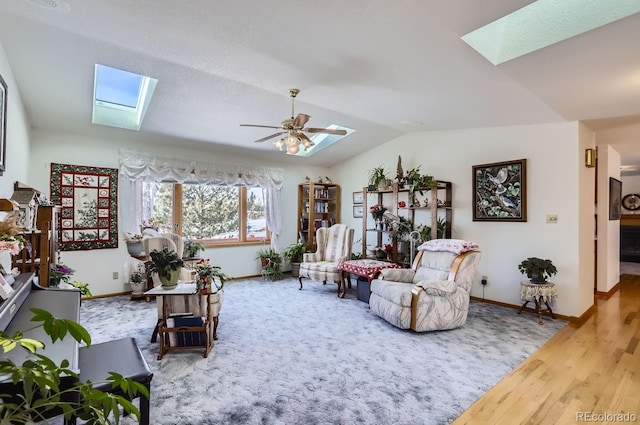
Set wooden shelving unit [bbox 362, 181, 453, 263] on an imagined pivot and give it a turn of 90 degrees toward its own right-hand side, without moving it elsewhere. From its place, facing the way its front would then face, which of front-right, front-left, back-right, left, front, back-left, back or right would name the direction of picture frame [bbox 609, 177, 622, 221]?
back-right

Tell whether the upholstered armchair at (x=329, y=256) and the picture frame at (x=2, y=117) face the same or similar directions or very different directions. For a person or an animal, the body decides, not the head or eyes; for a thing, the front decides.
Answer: very different directions

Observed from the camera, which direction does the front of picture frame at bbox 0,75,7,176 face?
facing to the right of the viewer

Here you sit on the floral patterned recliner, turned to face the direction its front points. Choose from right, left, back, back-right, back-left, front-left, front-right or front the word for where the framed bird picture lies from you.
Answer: back

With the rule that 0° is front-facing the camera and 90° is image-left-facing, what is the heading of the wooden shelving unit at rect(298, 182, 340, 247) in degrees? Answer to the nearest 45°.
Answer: approximately 0°

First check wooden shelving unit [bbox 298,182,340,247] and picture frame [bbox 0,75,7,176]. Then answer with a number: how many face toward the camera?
1

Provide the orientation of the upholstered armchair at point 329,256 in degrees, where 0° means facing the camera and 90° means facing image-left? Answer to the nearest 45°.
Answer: approximately 45°

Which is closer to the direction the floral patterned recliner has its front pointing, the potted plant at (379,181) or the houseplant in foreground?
the houseplant in foreground

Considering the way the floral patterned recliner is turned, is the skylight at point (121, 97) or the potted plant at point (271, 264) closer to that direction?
the skylight
